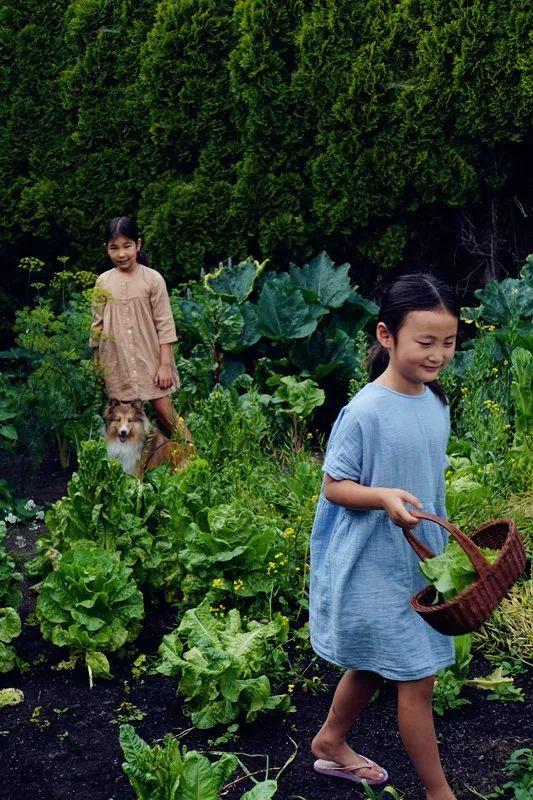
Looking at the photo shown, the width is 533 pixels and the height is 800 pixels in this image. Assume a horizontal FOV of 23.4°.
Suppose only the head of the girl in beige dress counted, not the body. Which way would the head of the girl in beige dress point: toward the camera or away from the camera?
toward the camera

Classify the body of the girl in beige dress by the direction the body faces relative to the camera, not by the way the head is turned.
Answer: toward the camera

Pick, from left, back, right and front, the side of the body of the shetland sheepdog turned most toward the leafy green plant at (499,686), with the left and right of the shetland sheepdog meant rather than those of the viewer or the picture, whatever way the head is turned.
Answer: left

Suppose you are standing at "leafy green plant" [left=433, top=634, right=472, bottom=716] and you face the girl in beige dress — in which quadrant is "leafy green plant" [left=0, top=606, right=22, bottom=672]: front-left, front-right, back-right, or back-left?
front-left

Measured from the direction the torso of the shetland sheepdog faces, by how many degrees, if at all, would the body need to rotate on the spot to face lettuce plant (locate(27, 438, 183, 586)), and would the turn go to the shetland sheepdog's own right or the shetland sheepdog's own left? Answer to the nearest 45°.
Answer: approximately 45° to the shetland sheepdog's own left

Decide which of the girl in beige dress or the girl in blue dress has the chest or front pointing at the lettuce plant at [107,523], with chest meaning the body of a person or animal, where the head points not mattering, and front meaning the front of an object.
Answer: the girl in beige dress

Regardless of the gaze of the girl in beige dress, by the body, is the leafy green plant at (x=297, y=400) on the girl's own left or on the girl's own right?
on the girl's own left

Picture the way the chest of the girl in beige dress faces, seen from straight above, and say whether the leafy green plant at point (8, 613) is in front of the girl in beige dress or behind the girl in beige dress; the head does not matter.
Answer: in front

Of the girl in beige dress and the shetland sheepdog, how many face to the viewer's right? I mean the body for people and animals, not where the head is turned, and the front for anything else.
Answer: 0

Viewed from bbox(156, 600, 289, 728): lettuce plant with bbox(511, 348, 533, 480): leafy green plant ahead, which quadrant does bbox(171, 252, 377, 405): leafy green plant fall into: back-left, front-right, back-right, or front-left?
front-left

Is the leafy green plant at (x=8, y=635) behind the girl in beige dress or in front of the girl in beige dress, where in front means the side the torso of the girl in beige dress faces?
in front

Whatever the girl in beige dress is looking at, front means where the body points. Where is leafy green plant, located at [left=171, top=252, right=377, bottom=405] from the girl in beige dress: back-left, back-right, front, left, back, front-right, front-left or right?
back-left

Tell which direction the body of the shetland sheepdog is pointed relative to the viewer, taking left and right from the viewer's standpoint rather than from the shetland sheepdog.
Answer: facing the viewer and to the left of the viewer
